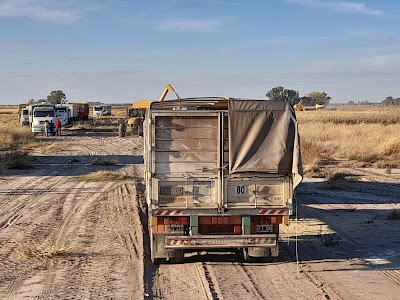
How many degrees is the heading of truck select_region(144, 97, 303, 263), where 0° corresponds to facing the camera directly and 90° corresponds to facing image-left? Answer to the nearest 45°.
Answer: approximately 180°
